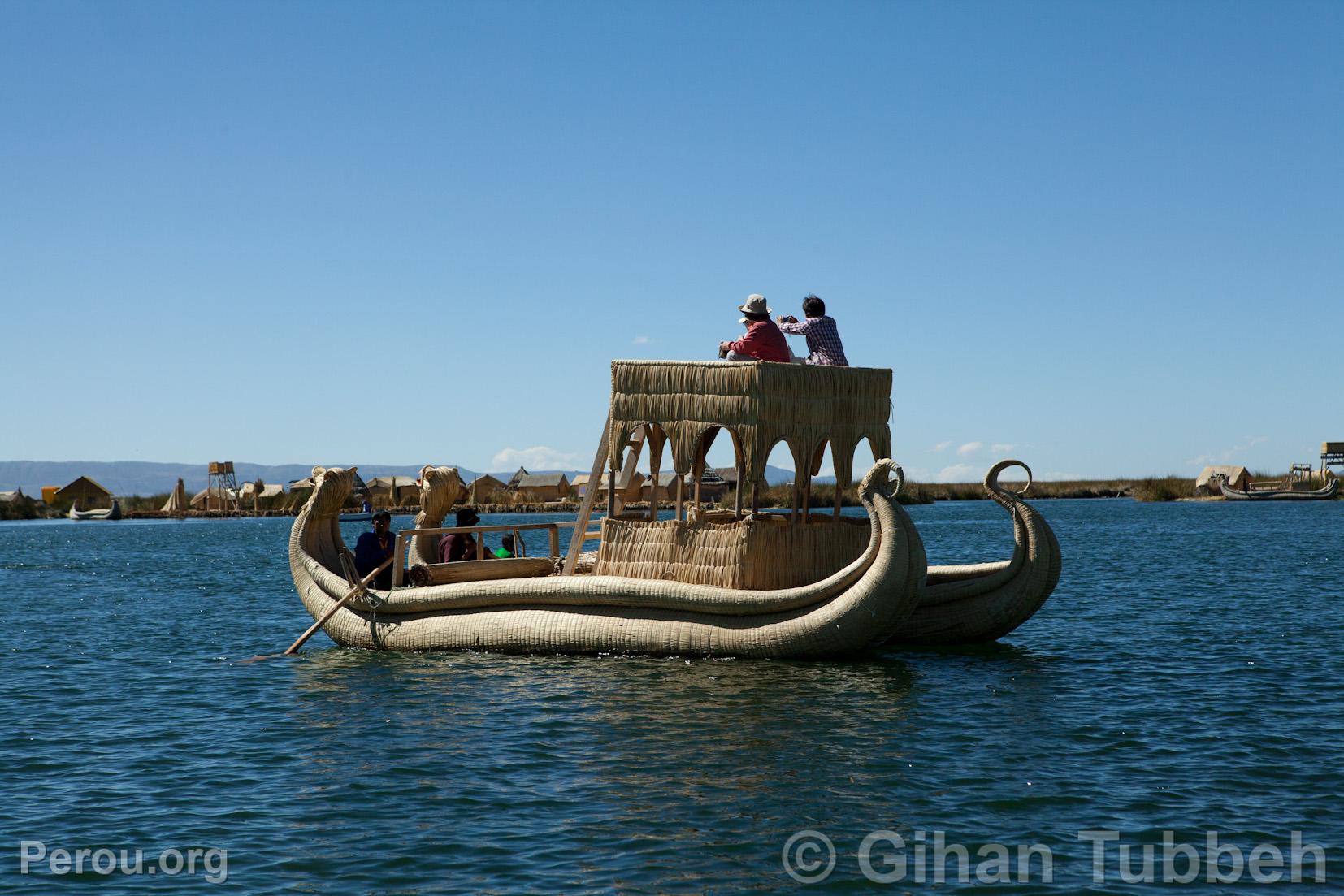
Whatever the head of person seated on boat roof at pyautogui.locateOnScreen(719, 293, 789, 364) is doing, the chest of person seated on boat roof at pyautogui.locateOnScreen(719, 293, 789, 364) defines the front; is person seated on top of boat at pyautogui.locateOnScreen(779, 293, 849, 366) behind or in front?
behind

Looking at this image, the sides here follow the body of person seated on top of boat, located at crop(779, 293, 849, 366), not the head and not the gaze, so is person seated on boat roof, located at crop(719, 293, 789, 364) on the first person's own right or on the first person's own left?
on the first person's own left

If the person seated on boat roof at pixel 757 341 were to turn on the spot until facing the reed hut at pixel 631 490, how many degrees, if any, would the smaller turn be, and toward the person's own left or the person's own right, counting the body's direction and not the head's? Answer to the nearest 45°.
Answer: approximately 45° to the person's own right

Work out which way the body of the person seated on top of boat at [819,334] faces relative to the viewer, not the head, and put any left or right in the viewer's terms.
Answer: facing away from the viewer and to the left of the viewer
